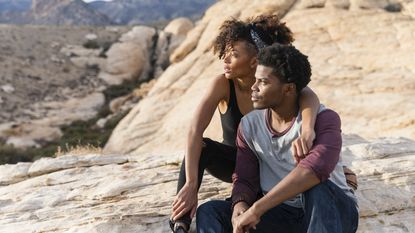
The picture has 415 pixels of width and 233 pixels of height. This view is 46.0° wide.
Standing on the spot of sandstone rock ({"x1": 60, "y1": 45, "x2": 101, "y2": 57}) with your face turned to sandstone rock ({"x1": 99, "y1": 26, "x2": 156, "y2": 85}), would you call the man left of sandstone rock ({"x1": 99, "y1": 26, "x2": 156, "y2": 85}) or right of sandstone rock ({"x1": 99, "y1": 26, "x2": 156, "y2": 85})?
right

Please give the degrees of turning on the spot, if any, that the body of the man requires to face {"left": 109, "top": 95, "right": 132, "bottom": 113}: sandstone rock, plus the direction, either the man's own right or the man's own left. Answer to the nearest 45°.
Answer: approximately 135° to the man's own right

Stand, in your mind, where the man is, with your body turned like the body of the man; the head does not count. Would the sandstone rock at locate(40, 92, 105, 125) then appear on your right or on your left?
on your right

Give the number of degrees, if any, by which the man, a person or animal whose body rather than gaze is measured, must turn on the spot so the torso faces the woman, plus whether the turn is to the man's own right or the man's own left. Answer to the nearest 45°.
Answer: approximately 90° to the man's own right

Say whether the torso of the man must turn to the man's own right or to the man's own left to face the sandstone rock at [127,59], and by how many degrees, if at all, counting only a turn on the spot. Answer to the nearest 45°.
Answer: approximately 135° to the man's own right

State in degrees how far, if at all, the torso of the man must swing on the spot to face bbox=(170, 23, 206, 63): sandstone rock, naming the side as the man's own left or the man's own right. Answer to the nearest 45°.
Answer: approximately 135° to the man's own right

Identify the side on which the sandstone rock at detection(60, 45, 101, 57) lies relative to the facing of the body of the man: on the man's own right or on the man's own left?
on the man's own right

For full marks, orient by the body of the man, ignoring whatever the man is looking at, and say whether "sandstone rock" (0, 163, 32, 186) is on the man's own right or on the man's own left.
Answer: on the man's own right

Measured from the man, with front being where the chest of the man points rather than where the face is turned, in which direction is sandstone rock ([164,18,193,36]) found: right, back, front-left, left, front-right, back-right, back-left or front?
back-right

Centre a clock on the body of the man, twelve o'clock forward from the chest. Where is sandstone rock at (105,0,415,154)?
The sandstone rock is roughly at 5 o'clock from the man.

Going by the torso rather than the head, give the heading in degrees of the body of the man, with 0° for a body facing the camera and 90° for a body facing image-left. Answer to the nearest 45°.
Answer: approximately 45°
